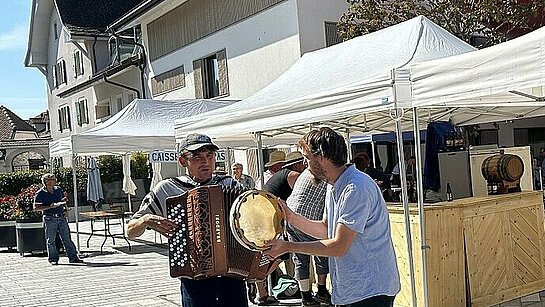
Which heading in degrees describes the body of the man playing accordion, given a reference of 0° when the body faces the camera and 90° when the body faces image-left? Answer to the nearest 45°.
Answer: approximately 0°

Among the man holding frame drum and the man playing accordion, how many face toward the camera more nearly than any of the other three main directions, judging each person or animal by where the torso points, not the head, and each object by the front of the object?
1

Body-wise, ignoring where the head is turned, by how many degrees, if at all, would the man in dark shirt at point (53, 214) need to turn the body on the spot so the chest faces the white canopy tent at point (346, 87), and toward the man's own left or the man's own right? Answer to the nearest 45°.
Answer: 0° — they already face it

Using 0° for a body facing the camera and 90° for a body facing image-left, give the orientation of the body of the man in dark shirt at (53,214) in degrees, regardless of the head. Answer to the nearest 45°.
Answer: approximately 315°

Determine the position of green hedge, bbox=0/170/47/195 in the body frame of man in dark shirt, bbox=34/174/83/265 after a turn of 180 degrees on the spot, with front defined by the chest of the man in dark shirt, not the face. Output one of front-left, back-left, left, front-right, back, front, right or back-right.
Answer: front-right

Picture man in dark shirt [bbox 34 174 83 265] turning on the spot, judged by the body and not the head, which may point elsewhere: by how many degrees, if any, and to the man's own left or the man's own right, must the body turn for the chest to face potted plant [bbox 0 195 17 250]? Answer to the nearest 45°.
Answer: approximately 135° to the man's own left

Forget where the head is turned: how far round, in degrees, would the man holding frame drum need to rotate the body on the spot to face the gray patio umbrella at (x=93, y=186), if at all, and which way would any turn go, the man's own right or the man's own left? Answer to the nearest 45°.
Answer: approximately 45° to the man's own right

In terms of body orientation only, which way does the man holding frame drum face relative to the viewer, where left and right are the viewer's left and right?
facing to the left of the viewer

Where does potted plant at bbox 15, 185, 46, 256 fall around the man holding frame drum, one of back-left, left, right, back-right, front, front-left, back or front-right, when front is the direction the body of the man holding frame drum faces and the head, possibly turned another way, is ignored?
front-right

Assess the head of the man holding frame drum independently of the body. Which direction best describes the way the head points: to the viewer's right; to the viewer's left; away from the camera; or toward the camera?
to the viewer's left
